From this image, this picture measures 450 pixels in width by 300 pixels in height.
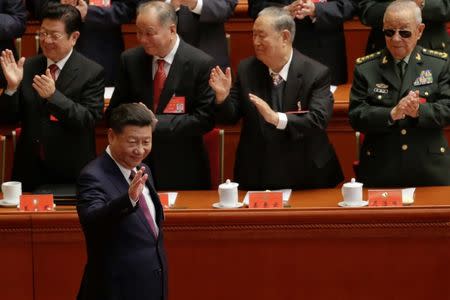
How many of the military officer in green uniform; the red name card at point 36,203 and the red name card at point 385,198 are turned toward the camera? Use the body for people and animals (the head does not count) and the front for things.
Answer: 3

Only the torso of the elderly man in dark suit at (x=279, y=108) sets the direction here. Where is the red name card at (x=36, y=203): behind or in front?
in front

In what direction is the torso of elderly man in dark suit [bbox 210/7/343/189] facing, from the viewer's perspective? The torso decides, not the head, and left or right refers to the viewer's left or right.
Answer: facing the viewer and to the left of the viewer

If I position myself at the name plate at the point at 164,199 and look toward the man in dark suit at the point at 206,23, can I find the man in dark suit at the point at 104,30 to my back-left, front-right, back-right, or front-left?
front-left

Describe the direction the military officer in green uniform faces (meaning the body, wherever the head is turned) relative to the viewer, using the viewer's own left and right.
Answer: facing the viewer

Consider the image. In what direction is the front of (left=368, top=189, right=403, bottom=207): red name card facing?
toward the camera

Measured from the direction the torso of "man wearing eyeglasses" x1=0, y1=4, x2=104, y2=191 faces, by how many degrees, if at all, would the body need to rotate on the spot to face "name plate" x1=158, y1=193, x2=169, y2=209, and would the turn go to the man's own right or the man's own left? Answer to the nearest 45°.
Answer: approximately 90° to the man's own left

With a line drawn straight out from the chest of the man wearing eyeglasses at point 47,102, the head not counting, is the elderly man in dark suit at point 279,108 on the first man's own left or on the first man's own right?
on the first man's own left

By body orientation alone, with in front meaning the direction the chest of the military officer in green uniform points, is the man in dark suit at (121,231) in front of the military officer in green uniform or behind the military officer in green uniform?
in front

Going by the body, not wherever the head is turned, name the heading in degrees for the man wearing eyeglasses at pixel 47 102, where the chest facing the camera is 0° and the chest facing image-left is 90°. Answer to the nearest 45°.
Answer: approximately 45°

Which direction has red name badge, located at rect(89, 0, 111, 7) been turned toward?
toward the camera

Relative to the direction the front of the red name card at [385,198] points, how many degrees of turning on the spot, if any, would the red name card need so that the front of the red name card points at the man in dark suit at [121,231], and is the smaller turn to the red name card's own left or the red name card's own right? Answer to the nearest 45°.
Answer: approximately 45° to the red name card's own right
